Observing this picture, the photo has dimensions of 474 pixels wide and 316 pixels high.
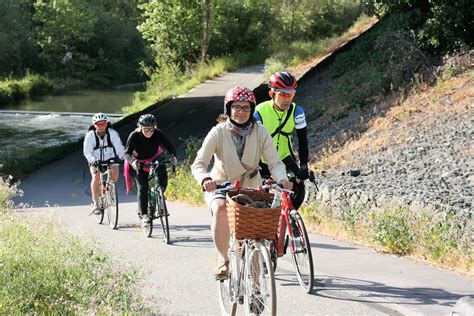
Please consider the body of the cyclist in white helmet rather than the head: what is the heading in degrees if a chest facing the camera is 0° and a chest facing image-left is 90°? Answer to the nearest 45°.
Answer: approximately 0°

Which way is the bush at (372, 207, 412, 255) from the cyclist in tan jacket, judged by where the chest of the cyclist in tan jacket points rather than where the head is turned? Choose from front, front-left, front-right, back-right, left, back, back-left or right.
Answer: back-left

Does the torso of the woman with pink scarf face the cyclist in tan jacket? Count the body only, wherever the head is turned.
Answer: yes

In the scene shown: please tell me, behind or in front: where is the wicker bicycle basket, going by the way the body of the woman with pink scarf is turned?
in front

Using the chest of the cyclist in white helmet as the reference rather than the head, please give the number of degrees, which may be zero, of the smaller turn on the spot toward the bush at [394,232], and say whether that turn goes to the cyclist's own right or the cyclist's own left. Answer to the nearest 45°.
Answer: approximately 45° to the cyclist's own left

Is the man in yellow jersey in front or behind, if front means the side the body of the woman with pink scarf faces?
in front

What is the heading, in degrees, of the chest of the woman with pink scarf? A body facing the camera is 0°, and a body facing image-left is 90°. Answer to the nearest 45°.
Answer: approximately 0°
